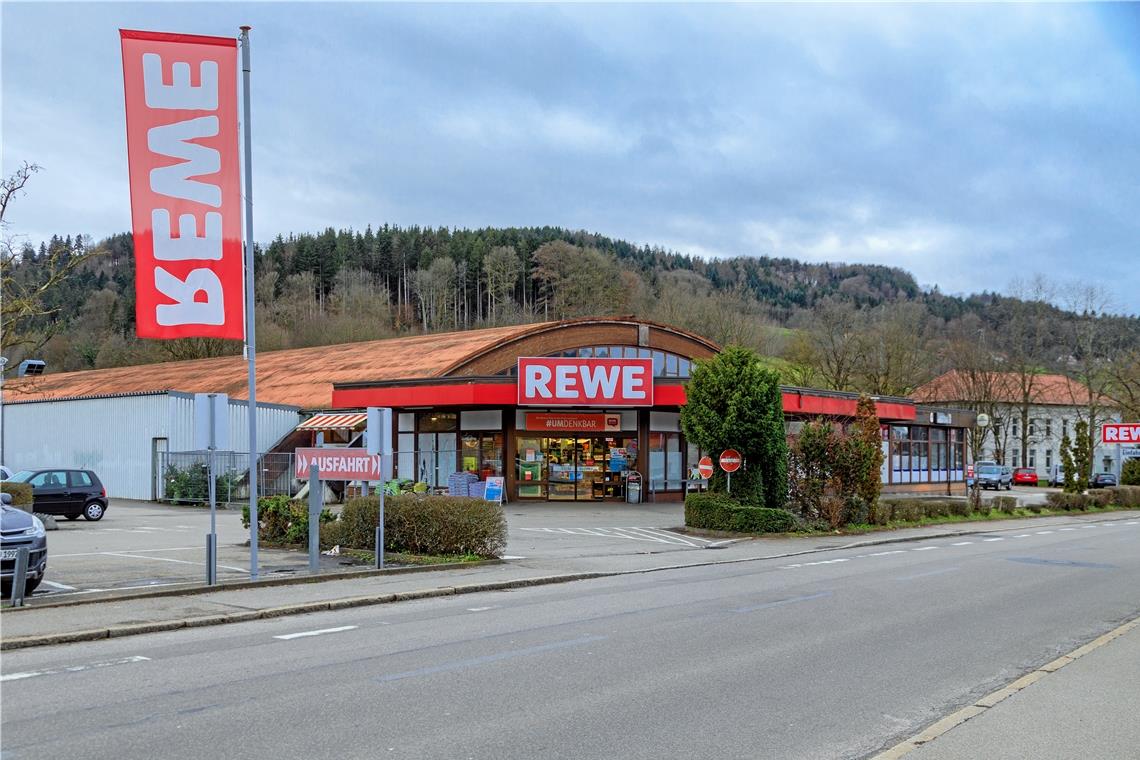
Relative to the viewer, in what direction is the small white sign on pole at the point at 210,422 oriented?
away from the camera

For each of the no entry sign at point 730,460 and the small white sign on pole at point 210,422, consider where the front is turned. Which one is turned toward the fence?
the small white sign on pole

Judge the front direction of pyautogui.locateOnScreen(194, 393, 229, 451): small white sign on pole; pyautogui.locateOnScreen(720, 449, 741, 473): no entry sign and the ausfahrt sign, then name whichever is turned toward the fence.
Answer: the small white sign on pole

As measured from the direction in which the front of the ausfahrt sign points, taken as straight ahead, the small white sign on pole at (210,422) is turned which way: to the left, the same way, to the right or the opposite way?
the opposite way

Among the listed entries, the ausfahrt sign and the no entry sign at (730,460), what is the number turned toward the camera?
2

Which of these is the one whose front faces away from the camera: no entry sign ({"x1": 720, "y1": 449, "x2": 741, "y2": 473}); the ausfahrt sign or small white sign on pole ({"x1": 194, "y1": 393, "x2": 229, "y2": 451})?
the small white sign on pole

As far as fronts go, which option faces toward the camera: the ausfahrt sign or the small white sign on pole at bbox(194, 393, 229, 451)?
the ausfahrt sign

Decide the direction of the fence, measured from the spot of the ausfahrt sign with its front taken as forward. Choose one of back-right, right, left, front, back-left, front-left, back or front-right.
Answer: back

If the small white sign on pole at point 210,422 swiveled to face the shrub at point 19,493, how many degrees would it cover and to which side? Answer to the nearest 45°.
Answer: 0° — it already faces it

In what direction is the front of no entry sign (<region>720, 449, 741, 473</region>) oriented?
toward the camera

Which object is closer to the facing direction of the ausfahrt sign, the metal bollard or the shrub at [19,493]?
the metal bollard

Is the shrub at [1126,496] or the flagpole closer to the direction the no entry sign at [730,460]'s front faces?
the flagpole

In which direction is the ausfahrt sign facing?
toward the camera
